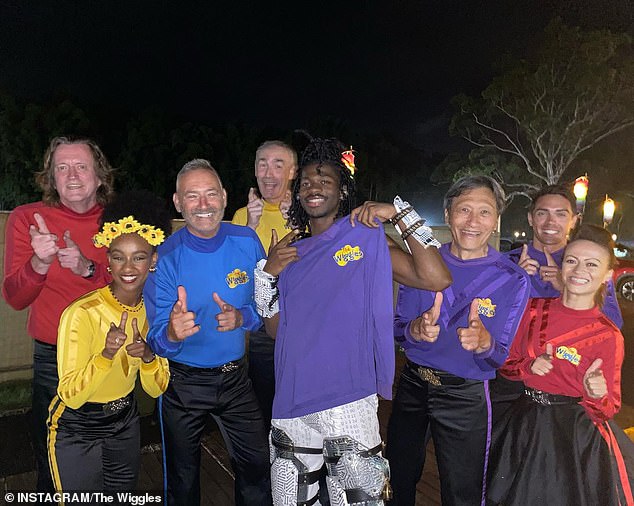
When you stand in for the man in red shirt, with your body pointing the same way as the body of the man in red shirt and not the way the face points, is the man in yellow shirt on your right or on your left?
on your left

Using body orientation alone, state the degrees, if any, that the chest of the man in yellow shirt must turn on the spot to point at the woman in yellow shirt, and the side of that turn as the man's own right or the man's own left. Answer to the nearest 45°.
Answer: approximately 45° to the man's own right

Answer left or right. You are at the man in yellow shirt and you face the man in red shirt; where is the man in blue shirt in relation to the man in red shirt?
left

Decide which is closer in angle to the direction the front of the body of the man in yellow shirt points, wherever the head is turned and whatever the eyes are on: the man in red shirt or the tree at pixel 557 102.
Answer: the man in red shirt

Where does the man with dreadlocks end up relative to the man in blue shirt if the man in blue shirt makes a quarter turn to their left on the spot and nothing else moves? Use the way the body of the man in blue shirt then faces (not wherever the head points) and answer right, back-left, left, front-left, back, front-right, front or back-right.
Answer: front-right

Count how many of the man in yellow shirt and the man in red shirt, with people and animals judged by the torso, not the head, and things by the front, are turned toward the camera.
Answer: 2

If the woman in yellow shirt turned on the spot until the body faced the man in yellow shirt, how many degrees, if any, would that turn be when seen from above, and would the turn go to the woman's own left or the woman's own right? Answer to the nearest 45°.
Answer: approximately 90° to the woman's own left

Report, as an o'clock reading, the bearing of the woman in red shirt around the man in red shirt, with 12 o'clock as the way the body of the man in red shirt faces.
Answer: The woman in red shirt is roughly at 10 o'clock from the man in red shirt.
